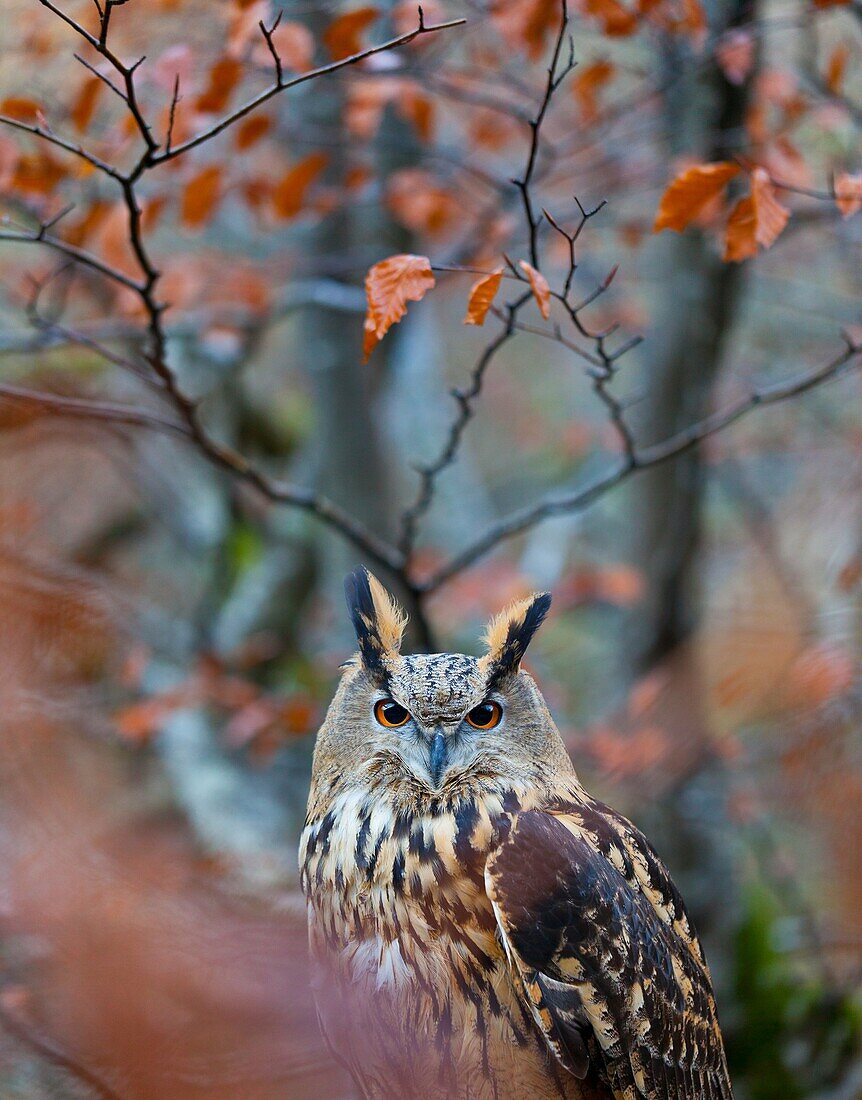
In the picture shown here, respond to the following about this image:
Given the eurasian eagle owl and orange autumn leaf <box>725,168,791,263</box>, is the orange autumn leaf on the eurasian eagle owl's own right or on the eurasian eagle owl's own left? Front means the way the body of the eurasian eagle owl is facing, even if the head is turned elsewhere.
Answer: on the eurasian eagle owl's own left

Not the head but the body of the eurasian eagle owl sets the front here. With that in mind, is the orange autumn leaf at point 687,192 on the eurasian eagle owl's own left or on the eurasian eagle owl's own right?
on the eurasian eagle owl's own left

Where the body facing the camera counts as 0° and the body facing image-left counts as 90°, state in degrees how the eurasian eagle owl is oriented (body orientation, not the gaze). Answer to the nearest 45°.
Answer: approximately 45°
